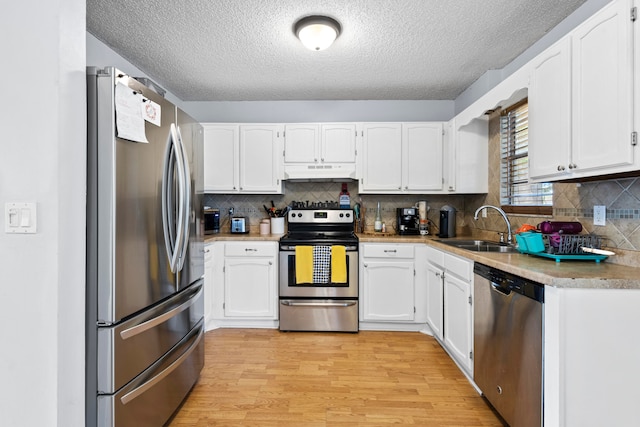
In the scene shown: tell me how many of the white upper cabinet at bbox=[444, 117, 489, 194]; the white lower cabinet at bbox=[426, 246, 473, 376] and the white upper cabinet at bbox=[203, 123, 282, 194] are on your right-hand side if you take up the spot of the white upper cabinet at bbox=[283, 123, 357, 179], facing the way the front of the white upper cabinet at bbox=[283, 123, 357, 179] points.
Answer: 1

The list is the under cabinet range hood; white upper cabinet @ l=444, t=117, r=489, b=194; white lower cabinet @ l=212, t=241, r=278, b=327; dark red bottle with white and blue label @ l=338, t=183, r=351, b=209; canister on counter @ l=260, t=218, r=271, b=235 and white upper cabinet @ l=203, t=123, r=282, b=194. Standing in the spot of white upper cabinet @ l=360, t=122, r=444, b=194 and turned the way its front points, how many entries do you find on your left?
1

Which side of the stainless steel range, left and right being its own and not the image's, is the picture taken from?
front

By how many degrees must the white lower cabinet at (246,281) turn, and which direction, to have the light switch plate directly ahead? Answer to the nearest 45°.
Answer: approximately 45° to its right

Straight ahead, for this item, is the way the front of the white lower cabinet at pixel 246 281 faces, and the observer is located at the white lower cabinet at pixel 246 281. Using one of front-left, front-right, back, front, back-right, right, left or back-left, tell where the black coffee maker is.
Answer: left

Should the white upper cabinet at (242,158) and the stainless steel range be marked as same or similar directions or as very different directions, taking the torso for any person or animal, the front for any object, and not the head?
same or similar directions

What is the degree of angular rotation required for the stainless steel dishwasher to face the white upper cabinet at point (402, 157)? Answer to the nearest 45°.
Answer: approximately 90° to its right

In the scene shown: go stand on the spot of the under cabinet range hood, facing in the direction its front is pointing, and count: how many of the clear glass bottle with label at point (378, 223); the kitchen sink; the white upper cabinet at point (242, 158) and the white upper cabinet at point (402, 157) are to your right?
1

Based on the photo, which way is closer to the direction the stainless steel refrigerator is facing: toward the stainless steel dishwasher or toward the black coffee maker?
the stainless steel dishwasher

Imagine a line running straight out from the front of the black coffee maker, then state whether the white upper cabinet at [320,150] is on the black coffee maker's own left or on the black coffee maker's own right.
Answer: on the black coffee maker's own right

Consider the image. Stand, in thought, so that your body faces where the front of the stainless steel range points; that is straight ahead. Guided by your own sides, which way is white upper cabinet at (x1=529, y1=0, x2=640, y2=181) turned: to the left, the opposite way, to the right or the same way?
to the right

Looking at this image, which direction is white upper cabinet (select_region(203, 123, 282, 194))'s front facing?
toward the camera

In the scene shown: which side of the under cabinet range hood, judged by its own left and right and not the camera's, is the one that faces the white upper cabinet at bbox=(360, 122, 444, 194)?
left

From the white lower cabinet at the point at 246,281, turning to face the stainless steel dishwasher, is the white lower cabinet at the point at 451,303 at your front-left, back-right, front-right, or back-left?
front-left
